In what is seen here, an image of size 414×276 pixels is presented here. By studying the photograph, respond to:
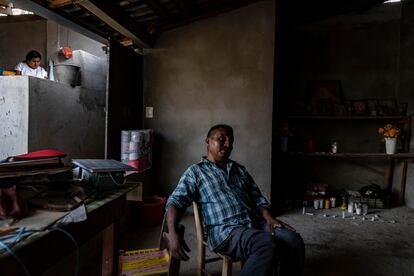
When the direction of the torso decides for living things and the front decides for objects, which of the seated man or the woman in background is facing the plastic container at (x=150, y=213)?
the woman in background

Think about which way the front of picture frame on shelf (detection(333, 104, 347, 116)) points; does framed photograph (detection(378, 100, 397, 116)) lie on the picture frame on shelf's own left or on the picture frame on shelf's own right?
on the picture frame on shelf's own left

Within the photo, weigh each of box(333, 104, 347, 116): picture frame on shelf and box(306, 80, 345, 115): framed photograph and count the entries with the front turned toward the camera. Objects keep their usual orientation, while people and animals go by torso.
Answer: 2

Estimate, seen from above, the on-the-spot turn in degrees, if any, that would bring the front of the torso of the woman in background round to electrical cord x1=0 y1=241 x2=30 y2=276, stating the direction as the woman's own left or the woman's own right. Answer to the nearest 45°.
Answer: approximately 45° to the woman's own right

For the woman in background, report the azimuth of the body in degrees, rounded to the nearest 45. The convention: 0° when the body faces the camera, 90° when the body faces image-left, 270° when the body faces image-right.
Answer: approximately 315°

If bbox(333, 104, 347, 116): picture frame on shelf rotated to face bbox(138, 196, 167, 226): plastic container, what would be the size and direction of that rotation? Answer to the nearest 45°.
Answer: approximately 45° to its right

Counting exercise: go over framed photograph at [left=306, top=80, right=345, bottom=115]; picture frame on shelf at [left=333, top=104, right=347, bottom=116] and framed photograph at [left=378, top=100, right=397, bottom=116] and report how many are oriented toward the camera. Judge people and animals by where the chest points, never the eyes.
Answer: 3

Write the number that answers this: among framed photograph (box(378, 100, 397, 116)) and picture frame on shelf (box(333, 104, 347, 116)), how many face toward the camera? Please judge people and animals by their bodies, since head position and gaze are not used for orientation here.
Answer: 2

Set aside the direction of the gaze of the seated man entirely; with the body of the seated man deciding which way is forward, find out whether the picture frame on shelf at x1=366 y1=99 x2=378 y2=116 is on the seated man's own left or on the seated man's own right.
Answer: on the seated man's own left
